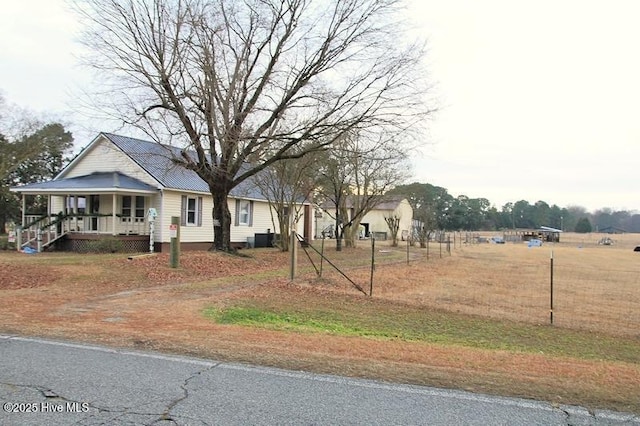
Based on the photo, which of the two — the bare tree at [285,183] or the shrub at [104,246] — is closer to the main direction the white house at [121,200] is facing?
the shrub

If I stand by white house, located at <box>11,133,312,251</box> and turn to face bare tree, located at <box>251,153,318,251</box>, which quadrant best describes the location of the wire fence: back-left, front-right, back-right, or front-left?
front-right

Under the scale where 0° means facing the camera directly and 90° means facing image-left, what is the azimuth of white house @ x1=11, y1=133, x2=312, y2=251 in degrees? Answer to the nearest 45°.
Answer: approximately 45°

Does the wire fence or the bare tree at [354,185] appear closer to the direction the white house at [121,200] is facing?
the wire fence

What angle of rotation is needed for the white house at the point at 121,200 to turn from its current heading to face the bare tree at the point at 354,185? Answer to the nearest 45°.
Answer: approximately 180°

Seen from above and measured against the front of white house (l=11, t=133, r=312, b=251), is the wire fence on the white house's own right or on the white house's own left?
on the white house's own left

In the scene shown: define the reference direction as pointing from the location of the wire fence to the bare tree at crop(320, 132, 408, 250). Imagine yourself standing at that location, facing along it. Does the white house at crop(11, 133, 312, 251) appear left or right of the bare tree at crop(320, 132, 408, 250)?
left

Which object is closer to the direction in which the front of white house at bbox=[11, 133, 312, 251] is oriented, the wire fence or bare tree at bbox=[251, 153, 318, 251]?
the wire fence

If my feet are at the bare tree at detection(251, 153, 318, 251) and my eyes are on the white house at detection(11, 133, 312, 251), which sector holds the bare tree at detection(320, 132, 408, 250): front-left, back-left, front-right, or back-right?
back-right

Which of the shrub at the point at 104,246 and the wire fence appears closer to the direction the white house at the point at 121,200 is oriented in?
the shrub

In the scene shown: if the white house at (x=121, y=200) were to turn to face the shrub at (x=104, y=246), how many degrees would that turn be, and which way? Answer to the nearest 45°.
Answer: approximately 45° to its left

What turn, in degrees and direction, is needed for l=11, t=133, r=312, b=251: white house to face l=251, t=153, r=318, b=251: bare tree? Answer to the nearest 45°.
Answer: approximately 135° to its left
